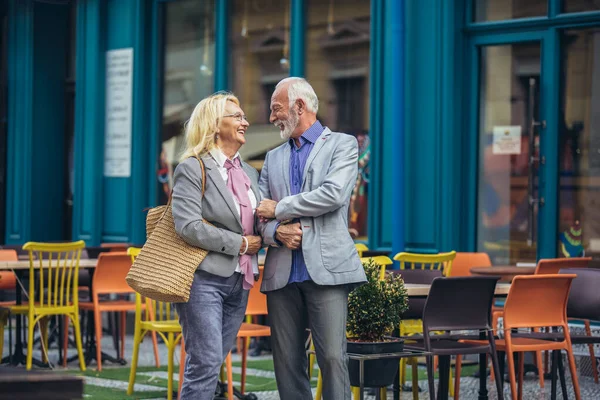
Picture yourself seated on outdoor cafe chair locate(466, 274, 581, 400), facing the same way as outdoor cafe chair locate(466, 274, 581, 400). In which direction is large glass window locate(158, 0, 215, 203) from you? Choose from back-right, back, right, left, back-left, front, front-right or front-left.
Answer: front

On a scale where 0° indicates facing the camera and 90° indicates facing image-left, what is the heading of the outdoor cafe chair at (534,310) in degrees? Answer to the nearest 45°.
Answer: approximately 135°

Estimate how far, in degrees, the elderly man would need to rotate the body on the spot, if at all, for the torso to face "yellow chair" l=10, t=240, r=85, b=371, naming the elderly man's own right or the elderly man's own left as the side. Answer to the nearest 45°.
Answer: approximately 90° to the elderly man's own right

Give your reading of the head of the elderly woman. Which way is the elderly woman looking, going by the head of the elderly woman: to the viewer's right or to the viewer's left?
to the viewer's right

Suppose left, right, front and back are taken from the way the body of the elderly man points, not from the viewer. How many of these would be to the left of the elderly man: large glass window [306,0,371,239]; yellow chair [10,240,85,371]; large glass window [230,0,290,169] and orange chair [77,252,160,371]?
0

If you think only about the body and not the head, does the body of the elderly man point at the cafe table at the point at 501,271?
no

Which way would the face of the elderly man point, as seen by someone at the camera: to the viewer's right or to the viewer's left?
to the viewer's left

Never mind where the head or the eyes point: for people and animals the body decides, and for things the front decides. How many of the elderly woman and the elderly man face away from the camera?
0

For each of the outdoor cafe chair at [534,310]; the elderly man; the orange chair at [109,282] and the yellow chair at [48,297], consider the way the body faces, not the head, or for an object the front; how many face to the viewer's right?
0

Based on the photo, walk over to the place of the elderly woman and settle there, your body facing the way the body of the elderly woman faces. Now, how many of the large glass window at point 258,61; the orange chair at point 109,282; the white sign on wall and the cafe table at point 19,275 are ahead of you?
0

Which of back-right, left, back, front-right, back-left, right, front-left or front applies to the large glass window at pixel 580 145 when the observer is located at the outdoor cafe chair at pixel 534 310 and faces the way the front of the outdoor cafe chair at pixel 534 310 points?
front-right

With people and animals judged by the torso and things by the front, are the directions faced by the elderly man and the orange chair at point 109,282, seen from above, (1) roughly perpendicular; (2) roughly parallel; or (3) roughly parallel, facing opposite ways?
roughly perpendicular

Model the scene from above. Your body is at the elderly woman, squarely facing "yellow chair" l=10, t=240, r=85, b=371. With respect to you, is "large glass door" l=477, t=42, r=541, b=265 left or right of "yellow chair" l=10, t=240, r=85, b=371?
right

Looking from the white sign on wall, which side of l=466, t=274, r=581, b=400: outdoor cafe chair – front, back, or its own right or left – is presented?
front

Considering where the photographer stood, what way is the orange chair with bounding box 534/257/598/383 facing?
facing away from the viewer and to the left of the viewer
